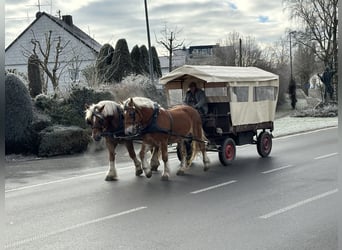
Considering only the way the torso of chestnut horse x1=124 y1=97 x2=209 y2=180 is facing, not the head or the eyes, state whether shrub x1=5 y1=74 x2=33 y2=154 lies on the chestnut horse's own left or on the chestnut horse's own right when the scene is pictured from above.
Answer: on the chestnut horse's own right

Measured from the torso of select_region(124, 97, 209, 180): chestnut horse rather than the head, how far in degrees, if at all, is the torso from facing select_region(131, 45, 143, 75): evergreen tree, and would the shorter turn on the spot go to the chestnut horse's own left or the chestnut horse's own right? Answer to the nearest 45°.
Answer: approximately 135° to the chestnut horse's own right

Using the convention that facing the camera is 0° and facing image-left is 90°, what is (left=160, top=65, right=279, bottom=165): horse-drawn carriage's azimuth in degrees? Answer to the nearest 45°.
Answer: approximately 45°

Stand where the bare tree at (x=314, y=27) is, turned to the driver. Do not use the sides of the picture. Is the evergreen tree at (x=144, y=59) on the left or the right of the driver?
right

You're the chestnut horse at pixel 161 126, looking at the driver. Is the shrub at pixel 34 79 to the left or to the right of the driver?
left

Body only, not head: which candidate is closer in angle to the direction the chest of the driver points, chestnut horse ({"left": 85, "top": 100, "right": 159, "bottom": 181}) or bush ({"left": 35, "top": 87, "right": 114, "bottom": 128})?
the chestnut horse

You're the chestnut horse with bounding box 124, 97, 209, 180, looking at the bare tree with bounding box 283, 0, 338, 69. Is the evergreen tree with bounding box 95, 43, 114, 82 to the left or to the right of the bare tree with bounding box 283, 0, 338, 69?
left

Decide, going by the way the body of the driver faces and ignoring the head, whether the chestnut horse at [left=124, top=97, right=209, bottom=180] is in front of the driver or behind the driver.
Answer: in front

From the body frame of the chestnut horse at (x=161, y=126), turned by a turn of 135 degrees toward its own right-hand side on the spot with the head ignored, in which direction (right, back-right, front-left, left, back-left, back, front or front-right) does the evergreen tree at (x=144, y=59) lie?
front
